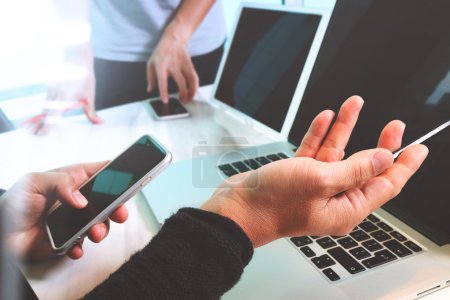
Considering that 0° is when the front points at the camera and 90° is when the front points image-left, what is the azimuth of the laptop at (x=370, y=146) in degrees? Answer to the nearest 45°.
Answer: approximately 45°
